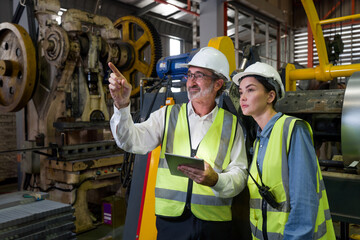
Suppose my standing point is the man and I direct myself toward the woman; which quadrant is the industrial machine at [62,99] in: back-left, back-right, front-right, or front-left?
back-left

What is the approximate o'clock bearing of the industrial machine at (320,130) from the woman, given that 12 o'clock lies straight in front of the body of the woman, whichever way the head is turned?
The industrial machine is roughly at 5 o'clock from the woman.

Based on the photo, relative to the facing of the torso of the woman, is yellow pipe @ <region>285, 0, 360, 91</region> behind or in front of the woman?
behind

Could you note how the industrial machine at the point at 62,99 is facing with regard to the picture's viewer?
facing the viewer and to the right of the viewer

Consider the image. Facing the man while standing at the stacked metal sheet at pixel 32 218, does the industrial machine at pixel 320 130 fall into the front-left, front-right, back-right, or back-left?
front-left

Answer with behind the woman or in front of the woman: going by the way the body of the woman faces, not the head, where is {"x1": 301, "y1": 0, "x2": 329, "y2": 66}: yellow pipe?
behind

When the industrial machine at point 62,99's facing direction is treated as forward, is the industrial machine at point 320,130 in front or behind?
in front

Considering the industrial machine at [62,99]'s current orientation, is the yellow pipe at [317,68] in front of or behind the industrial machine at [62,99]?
in front

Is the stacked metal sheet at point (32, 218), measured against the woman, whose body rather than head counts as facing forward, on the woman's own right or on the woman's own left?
on the woman's own right

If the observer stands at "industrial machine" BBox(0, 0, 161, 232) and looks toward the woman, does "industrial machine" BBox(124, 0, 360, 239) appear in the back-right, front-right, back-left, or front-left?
front-left

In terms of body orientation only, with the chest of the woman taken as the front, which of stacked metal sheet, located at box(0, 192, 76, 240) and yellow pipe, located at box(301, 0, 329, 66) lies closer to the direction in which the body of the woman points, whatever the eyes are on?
the stacked metal sheet

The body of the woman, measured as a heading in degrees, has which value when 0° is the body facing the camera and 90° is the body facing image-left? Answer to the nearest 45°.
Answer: approximately 45°

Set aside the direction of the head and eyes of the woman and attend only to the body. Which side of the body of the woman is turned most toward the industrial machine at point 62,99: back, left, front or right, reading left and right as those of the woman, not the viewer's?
right

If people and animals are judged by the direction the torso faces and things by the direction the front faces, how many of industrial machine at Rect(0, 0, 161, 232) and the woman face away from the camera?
0

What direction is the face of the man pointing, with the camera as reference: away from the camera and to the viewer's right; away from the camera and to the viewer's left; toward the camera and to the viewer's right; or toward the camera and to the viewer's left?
toward the camera and to the viewer's left
